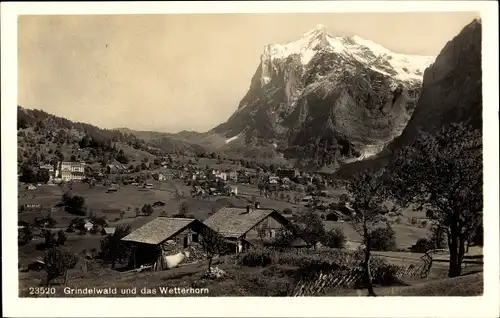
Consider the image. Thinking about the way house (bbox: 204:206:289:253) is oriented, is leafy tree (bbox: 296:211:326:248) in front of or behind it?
in front

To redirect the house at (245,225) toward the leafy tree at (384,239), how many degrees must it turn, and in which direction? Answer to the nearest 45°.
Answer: approximately 45° to its left

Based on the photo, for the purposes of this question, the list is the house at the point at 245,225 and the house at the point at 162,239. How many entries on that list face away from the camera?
0

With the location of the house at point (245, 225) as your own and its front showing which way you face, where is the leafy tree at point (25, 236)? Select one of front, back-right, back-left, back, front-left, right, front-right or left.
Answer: back-right

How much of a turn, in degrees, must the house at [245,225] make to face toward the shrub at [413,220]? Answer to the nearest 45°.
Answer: approximately 45° to its left

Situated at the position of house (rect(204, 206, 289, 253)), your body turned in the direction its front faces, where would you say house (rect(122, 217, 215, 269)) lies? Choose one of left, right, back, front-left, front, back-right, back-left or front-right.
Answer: back-right
